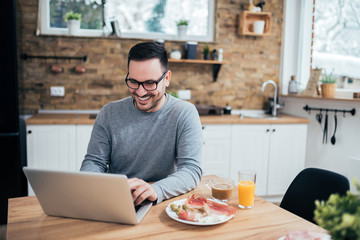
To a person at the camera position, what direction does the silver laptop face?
facing away from the viewer and to the right of the viewer

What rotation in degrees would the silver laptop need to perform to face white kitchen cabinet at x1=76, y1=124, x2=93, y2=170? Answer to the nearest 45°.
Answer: approximately 45° to its left

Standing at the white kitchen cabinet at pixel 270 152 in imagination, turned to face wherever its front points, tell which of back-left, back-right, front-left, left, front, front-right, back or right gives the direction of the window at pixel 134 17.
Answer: right

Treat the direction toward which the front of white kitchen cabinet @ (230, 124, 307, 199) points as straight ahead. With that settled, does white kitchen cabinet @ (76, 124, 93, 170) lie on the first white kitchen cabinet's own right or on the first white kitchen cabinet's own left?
on the first white kitchen cabinet's own right

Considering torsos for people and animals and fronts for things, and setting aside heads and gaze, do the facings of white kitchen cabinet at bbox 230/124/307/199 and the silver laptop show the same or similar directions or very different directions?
very different directions

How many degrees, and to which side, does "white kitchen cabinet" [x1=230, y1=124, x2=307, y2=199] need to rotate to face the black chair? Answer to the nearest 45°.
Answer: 0° — it already faces it

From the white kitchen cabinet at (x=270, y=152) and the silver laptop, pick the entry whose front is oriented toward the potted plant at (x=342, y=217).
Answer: the white kitchen cabinet

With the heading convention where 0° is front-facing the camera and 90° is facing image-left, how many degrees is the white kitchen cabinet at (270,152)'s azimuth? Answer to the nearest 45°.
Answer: approximately 0°

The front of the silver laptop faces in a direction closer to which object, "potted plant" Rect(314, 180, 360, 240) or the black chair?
the black chair

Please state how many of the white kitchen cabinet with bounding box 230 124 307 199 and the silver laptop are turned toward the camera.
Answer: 1
